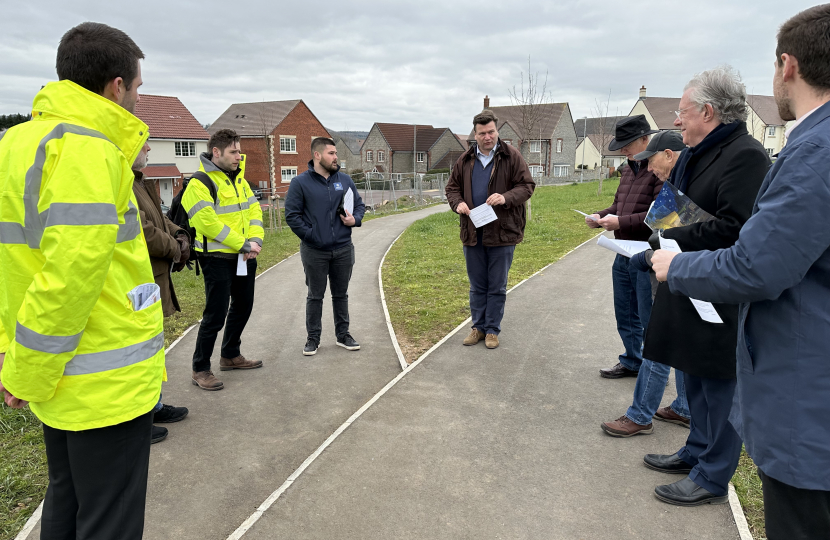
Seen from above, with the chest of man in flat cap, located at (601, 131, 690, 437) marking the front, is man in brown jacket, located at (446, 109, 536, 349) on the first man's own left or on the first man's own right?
on the first man's own right

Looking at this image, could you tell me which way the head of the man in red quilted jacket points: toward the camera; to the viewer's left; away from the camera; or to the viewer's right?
to the viewer's left

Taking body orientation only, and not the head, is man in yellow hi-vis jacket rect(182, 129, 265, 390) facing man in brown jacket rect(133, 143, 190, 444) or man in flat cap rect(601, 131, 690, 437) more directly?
the man in flat cap

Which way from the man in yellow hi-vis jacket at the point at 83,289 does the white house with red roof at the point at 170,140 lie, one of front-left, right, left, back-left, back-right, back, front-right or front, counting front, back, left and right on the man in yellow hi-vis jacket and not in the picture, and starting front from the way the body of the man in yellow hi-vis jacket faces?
front-left

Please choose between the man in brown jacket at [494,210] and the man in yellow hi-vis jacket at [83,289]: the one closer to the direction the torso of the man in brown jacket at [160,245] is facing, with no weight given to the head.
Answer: the man in brown jacket

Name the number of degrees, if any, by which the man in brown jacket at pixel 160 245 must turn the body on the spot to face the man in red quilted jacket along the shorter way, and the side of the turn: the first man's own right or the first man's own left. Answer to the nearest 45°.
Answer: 0° — they already face them

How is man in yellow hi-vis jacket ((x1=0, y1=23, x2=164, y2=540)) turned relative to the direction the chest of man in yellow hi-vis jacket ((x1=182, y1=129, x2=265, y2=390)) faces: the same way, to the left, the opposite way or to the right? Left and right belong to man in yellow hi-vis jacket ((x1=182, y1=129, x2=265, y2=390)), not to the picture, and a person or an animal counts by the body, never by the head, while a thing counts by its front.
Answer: to the left

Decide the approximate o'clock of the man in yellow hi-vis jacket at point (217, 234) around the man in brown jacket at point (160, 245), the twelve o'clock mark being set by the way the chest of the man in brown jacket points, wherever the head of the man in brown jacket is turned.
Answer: The man in yellow hi-vis jacket is roughly at 10 o'clock from the man in brown jacket.

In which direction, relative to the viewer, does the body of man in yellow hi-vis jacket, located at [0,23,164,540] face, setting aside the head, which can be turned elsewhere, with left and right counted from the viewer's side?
facing away from the viewer and to the right of the viewer

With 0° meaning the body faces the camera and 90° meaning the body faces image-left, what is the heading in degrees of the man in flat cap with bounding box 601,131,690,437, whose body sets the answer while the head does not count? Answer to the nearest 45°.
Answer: approximately 90°

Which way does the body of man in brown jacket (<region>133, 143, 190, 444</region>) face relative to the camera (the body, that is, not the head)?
to the viewer's right

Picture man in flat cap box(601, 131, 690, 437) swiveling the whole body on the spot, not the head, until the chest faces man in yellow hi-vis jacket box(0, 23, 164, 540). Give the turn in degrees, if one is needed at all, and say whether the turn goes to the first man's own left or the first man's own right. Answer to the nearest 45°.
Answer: approximately 45° to the first man's own left

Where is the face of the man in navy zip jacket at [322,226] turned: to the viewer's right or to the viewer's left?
to the viewer's right

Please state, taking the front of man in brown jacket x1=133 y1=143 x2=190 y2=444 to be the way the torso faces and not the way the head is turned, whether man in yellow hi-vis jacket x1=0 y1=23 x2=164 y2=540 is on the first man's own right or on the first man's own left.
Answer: on the first man's own right
